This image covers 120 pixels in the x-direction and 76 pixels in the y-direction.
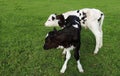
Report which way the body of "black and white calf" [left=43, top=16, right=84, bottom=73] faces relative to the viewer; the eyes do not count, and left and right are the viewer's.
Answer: facing the viewer and to the left of the viewer
